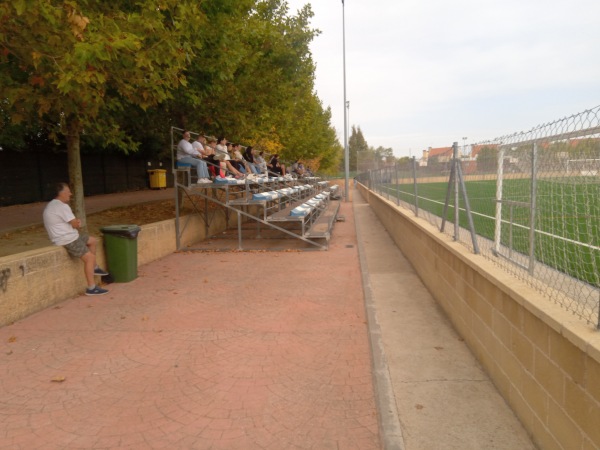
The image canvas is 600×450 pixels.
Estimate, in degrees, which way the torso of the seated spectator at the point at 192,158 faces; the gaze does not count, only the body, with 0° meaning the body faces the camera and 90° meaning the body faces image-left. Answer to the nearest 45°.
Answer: approximately 270°

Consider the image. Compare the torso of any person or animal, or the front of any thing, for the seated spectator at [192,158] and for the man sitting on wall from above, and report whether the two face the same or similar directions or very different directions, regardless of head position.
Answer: same or similar directions

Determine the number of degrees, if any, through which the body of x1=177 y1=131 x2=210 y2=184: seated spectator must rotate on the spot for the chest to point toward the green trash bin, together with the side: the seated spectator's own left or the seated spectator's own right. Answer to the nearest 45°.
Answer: approximately 90° to the seated spectator's own right

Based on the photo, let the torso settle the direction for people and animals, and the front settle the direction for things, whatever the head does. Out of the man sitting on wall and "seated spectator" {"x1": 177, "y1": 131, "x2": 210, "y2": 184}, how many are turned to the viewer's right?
2

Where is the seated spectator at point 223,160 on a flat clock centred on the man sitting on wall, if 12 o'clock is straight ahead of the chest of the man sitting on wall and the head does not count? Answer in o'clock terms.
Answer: The seated spectator is roughly at 10 o'clock from the man sitting on wall.

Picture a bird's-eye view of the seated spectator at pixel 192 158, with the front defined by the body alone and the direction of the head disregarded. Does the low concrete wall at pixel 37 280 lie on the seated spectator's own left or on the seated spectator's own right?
on the seated spectator's own right

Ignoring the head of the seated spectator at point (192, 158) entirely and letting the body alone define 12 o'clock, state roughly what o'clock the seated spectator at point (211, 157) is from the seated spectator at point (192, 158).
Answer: the seated spectator at point (211, 157) is roughly at 10 o'clock from the seated spectator at point (192, 158).

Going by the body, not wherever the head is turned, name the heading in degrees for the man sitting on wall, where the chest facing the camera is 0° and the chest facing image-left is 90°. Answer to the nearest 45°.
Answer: approximately 270°

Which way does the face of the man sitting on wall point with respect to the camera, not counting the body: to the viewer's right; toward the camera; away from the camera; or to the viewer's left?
to the viewer's right

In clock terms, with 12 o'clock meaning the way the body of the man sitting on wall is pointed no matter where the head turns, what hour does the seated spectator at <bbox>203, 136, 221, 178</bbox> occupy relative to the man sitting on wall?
The seated spectator is roughly at 10 o'clock from the man sitting on wall.

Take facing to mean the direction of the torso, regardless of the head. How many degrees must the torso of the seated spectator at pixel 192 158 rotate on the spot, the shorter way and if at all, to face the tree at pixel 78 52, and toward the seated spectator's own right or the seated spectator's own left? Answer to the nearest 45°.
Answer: approximately 90° to the seated spectator's own right

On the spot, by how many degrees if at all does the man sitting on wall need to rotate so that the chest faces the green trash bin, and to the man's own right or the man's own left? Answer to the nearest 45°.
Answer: approximately 45° to the man's own left
